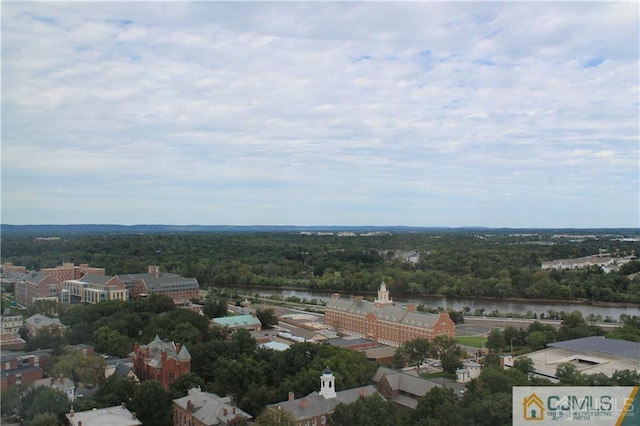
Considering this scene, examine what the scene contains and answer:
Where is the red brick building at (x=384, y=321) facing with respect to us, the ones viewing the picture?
facing the viewer and to the left of the viewer

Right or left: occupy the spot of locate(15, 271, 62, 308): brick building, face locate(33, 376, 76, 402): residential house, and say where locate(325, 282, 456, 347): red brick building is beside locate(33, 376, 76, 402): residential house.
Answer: left

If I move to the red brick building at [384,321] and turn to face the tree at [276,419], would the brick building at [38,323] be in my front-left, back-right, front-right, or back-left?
front-right

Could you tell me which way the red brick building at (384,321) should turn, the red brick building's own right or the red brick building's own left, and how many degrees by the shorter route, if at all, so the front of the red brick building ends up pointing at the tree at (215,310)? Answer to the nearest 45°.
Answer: approximately 45° to the red brick building's own right

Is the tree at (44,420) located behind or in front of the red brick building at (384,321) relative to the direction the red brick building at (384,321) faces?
in front

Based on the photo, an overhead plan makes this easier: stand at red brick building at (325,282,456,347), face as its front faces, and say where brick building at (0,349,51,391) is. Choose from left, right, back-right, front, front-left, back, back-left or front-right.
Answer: front

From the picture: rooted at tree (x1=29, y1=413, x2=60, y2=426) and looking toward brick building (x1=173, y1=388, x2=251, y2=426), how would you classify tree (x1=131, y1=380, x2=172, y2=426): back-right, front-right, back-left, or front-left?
front-left

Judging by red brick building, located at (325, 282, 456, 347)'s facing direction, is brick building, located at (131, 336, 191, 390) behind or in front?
in front

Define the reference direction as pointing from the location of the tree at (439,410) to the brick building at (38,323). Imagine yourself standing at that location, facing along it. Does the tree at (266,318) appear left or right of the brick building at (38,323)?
right

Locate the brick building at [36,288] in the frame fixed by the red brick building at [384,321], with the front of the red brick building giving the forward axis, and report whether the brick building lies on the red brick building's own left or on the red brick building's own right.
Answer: on the red brick building's own right
